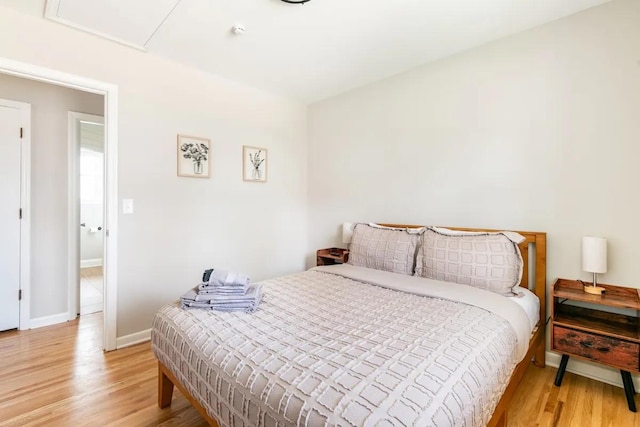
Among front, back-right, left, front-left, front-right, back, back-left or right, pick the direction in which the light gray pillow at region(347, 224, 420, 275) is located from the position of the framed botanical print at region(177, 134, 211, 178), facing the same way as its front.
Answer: front

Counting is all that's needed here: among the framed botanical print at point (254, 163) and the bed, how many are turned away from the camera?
0

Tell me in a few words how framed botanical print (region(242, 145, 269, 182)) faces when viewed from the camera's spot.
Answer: facing the viewer and to the right of the viewer

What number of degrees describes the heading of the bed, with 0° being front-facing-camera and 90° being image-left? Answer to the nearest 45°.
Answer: approximately 45°

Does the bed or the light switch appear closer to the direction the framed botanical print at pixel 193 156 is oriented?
the bed

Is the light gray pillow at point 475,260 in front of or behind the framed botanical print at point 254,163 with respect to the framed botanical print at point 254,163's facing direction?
in front

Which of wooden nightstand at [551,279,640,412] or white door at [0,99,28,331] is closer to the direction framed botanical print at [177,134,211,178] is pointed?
the wooden nightstand

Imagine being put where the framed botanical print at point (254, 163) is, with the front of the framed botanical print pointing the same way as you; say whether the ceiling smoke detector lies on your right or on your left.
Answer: on your right

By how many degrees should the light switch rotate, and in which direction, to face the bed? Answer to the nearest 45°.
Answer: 0° — it already faces it

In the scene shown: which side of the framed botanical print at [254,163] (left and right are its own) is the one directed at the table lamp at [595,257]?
front

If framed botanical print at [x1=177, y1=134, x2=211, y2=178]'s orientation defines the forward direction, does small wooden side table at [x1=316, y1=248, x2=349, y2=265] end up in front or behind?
in front

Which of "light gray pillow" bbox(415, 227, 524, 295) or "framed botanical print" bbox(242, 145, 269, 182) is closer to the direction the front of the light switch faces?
the light gray pillow
